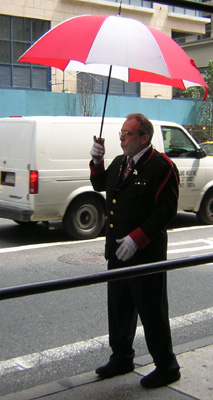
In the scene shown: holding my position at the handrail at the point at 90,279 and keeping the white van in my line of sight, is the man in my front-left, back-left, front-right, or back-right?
front-right

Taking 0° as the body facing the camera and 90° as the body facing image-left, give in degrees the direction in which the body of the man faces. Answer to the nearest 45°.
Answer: approximately 45°

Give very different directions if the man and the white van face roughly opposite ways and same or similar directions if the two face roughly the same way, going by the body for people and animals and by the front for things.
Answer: very different directions

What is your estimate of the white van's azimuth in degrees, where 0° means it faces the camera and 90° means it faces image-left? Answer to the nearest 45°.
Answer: approximately 225°
